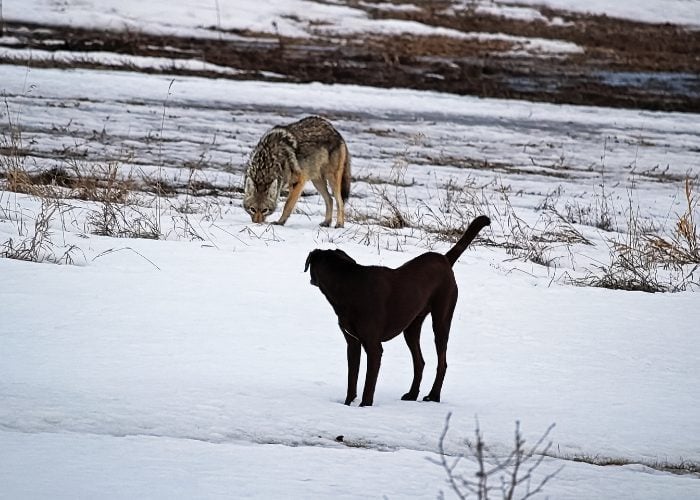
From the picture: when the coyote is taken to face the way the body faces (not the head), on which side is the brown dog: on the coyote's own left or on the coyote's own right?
on the coyote's own left

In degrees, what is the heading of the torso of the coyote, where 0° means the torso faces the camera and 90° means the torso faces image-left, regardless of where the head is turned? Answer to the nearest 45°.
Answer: approximately 45°
